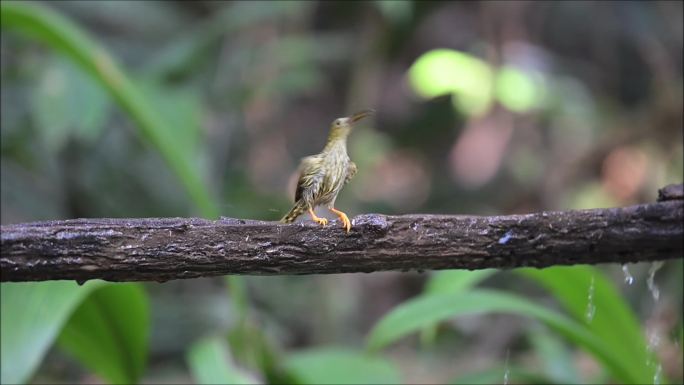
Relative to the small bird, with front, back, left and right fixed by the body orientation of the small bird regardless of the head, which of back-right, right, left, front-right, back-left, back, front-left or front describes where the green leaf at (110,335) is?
back

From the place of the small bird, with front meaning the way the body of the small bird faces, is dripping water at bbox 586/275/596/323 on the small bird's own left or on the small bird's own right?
on the small bird's own left

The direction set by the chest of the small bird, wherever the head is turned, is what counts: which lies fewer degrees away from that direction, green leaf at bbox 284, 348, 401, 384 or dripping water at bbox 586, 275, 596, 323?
the dripping water

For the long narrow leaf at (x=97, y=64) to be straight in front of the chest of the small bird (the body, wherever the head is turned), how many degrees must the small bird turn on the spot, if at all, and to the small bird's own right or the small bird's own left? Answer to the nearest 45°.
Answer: approximately 180°

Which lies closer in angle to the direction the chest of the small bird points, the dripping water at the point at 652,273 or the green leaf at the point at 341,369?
the dripping water

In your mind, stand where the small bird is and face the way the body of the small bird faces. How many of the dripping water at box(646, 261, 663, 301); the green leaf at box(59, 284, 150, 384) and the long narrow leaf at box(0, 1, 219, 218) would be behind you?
2

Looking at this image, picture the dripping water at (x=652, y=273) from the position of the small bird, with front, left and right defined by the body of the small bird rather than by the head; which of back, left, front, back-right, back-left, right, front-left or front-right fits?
front-left

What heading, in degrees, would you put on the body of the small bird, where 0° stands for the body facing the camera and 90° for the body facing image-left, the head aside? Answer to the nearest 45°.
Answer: approximately 315°

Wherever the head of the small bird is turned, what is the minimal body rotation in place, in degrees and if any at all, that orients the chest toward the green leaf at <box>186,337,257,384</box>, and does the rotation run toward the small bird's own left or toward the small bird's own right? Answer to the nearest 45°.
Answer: approximately 180°
